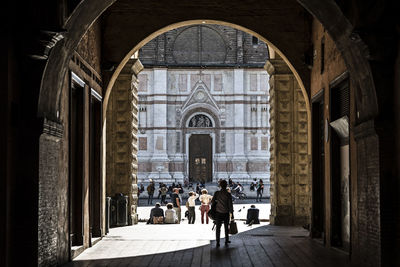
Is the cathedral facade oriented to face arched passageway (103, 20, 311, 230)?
yes

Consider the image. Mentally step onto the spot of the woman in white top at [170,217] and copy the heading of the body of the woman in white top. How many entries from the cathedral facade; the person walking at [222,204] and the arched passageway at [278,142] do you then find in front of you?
1

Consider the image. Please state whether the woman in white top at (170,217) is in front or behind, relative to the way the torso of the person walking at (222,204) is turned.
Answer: in front

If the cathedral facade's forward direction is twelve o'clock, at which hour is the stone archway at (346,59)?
The stone archway is roughly at 12 o'clock from the cathedral facade.

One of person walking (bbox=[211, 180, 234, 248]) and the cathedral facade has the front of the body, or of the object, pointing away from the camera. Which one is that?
the person walking

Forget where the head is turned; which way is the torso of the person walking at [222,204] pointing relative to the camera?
away from the camera

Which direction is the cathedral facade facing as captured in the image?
toward the camera

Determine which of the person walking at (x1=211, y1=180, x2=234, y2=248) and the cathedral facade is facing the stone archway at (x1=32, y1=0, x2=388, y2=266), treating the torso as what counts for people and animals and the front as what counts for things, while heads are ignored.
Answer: the cathedral facade

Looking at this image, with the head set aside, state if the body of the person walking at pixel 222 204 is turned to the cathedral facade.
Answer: yes

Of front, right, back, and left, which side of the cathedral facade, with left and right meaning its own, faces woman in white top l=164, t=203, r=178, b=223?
front

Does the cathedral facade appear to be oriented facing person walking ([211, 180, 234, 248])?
yes

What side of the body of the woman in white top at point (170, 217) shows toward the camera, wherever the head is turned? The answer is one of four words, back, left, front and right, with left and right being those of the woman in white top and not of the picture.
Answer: back
